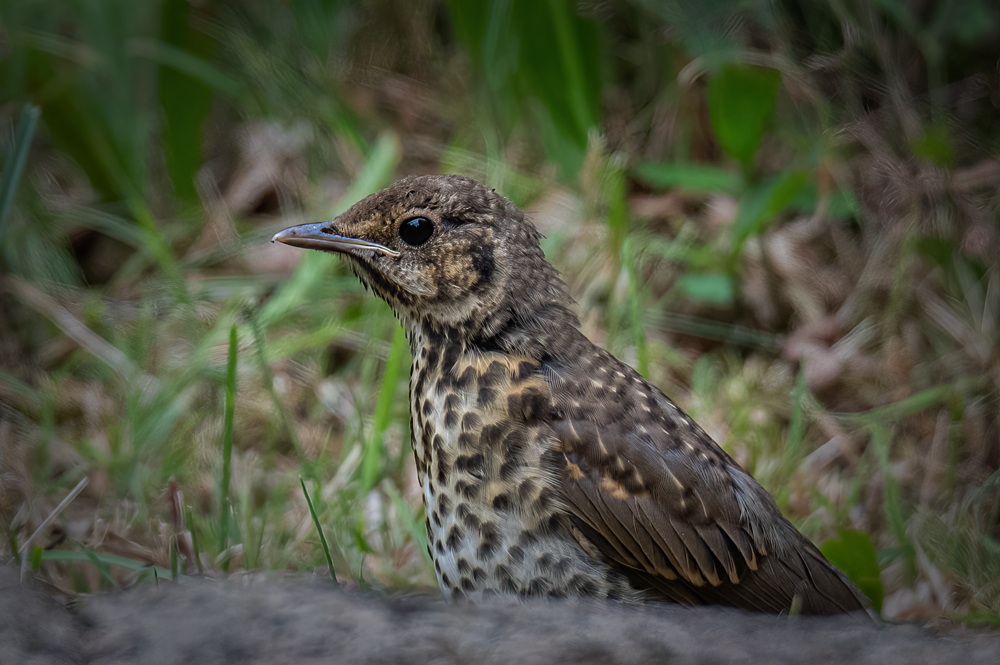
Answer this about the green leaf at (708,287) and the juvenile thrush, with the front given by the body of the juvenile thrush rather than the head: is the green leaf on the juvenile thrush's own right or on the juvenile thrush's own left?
on the juvenile thrush's own right

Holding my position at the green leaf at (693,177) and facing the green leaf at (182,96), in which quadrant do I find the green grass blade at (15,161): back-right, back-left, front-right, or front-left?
front-left

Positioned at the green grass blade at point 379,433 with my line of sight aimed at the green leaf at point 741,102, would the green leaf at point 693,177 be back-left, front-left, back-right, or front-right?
front-left

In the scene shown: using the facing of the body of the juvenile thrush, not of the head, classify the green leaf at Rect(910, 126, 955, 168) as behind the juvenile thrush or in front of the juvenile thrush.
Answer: behind

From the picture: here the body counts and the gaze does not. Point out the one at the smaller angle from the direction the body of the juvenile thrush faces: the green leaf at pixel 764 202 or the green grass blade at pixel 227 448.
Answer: the green grass blade

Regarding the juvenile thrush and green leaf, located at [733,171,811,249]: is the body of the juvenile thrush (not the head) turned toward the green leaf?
no

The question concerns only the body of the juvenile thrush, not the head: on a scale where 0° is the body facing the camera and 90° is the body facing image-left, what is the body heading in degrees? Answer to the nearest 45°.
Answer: approximately 90°

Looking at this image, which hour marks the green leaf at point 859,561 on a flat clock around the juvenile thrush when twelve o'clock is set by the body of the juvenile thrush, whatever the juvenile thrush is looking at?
The green leaf is roughly at 5 o'clock from the juvenile thrush.

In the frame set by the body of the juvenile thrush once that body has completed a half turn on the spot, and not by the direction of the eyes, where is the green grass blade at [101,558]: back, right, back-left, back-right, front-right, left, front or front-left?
back
